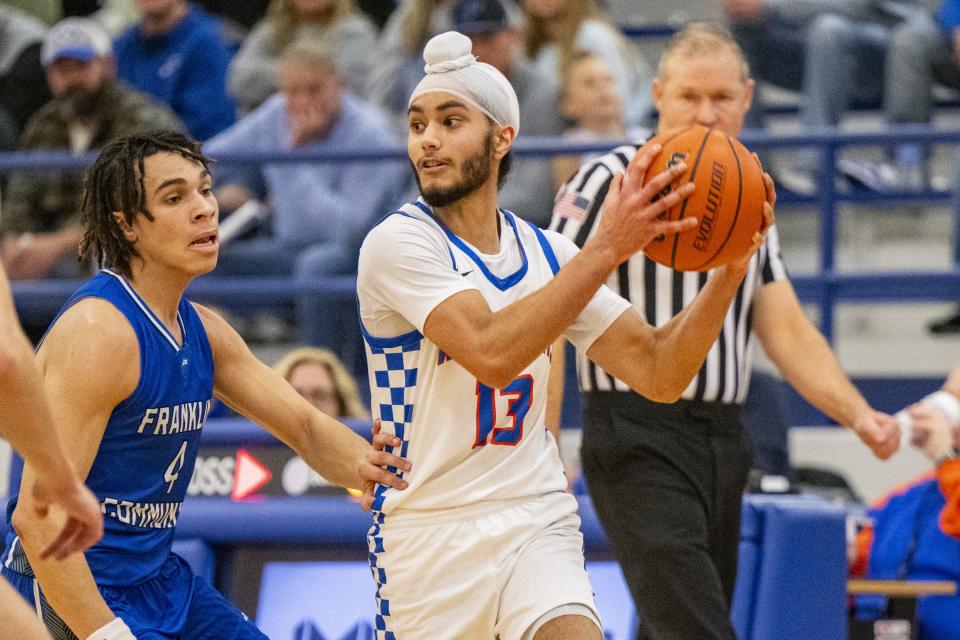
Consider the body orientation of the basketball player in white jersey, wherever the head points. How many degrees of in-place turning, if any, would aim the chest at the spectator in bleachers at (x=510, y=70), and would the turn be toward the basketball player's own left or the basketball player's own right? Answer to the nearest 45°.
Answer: approximately 135° to the basketball player's own left

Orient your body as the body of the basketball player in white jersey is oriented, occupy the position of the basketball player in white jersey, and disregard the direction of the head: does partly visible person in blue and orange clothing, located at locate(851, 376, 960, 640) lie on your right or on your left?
on your left

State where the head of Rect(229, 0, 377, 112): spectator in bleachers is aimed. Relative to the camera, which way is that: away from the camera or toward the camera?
toward the camera

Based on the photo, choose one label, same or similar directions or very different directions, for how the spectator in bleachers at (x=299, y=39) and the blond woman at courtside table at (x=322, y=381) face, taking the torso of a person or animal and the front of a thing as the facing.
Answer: same or similar directions

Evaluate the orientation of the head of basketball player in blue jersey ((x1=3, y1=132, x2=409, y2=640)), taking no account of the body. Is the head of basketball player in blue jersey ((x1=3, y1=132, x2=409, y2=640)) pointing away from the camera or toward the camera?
toward the camera

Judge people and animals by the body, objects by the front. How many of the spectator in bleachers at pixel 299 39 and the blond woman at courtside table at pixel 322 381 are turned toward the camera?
2

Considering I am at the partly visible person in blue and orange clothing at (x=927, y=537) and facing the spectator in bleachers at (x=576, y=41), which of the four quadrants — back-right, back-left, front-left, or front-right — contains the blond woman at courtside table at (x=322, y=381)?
front-left

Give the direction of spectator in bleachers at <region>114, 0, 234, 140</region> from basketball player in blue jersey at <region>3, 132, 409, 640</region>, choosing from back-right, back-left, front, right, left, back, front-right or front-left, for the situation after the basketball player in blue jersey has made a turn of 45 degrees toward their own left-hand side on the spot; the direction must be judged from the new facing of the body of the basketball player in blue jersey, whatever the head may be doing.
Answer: left

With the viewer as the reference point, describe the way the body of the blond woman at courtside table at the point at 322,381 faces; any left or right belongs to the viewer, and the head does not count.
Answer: facing the viewer

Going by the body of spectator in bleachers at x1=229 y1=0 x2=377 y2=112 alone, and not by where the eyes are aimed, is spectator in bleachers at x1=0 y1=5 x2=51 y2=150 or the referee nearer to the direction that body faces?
the referee

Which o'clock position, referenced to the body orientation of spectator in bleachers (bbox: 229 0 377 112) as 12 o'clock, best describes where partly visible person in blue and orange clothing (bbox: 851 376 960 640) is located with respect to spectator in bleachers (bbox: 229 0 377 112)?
partly visible person in blue and orange clothing (bbox: 851 376 960 640) is roughly at 11 o'clock from spectator in bleachers (bbox: 229 0 377 112).

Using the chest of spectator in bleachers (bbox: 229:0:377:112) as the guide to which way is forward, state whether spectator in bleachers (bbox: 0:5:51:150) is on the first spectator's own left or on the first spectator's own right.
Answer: on the first spectator's own right

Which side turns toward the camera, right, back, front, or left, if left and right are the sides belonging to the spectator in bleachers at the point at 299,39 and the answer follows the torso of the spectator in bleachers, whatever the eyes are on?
front

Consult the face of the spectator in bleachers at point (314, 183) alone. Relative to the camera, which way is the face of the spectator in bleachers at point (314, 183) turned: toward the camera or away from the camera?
toward the camera

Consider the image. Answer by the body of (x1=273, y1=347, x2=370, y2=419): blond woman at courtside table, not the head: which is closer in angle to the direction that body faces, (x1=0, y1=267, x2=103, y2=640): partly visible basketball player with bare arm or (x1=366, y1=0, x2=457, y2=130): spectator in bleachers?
the partly visible basketball player with bare arm

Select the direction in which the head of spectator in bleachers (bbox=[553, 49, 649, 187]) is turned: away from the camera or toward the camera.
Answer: toward the camera

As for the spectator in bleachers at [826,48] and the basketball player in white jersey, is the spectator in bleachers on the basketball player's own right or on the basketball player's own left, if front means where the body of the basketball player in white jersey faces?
on the basketball player's own left
